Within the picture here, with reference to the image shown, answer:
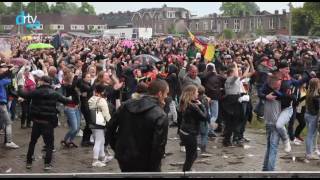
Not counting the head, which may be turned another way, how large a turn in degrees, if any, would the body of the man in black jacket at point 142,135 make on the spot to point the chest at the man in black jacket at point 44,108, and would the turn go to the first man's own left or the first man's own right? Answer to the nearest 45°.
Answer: approximately 90° to the first man's own left

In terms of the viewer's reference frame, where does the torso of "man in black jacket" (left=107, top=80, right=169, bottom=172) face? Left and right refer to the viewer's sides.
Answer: facing away from the viewer and to the right of the viewer

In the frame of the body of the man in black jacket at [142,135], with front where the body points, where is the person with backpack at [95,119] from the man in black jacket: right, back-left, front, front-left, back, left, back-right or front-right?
front-left
